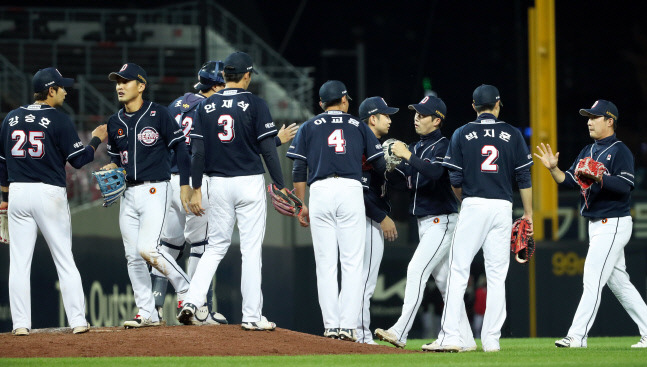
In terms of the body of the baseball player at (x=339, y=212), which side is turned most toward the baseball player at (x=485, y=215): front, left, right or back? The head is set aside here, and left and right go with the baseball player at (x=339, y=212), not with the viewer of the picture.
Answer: right

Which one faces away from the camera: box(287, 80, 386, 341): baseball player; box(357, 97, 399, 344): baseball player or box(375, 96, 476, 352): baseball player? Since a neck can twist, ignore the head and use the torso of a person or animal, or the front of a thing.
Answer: box(287, 80, 386, 341): baseball player

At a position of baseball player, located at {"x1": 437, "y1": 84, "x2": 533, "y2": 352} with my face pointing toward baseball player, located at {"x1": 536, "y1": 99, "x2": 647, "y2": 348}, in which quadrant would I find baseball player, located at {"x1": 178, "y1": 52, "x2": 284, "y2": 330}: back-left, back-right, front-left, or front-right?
back-left

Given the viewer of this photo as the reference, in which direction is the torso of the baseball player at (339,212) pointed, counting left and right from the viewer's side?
facing away from the viewer

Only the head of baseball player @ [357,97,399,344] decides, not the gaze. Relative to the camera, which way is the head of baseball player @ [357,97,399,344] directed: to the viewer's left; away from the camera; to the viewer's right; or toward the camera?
to the viewer's right

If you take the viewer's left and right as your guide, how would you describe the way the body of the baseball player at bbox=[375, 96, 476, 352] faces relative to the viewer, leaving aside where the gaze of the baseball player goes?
facing to the left of the viewer

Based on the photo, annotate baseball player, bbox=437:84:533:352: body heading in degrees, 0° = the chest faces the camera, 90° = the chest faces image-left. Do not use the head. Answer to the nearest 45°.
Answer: approximately 180°

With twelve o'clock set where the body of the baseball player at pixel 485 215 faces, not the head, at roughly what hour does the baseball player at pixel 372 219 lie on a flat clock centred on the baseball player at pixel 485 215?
the baseball player at pixel 372 219 is roughly at 10 o'clock from the baseball player at pixel 485 215.

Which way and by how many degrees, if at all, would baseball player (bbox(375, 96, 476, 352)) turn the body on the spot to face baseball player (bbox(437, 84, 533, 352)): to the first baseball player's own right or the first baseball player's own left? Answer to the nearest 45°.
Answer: approximately 135° to the first baseball player's own left

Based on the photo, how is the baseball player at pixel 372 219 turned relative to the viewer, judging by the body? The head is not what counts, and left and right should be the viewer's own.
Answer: facing to the right of the viewer

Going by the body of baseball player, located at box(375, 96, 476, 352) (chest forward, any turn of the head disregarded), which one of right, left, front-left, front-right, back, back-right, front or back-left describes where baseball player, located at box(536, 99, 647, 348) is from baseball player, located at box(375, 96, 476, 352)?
back

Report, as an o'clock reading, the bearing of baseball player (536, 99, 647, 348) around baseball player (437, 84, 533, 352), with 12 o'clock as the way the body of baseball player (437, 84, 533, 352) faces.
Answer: baseball player (536, 99, 647, 348) is roughly at 2 o'clock from baseball player (437, 84, 533, 352).

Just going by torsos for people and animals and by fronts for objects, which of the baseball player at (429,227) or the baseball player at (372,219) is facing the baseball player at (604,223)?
the baseball player at (372,219)
